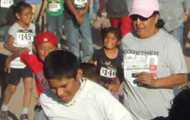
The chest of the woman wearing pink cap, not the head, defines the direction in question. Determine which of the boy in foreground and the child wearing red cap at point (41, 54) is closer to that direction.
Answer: the boy in foreground

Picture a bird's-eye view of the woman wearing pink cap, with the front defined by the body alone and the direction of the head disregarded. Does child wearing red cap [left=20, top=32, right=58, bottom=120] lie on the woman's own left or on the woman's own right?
on the woman's own right

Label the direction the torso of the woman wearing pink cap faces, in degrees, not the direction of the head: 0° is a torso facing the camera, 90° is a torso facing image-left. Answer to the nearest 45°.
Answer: approximately 45°

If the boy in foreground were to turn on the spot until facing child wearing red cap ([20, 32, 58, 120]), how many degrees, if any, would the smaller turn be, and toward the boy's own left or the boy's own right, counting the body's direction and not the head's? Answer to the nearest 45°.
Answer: approximately 135° to the boy's own right

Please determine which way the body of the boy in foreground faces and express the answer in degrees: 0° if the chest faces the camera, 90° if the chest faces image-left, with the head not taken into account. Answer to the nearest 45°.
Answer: approximately 45°

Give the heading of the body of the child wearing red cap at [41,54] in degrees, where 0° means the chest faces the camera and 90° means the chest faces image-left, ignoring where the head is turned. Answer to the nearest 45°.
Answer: approximately 0°

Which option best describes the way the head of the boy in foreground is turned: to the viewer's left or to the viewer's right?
to the viewer's left
